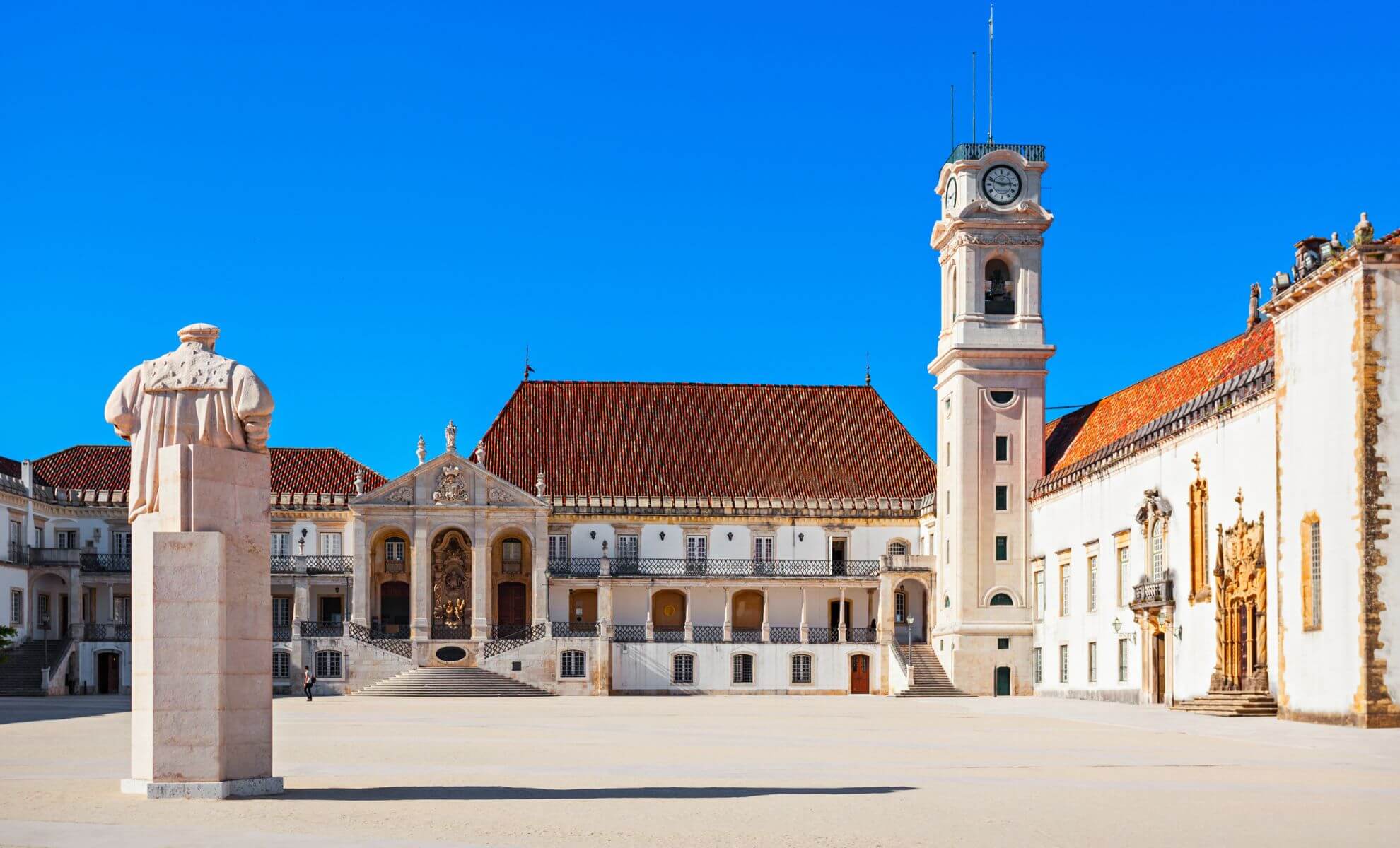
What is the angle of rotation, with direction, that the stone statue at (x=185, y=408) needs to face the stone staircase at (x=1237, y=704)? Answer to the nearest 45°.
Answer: approximately 45° to its right

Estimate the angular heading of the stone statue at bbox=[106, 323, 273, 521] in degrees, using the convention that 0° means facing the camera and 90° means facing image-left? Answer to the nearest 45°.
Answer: approximately 180°
